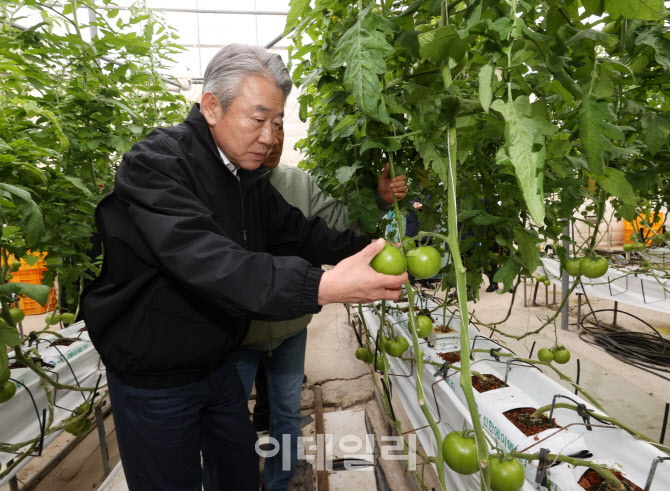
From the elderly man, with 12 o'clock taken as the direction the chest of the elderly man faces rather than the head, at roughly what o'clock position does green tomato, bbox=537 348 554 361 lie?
The green tomato is roughly at 10 o'clock from the elderly man.

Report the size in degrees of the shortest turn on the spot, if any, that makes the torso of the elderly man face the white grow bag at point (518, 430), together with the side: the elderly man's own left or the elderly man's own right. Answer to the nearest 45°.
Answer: approximately 45° to the elderly man's own left

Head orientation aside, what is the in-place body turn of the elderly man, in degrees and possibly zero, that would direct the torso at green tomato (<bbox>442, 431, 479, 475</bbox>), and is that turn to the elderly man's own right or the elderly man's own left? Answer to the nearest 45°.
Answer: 0° — they already face it

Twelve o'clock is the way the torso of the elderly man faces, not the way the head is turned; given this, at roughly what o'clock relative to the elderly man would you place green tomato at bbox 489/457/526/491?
The green tomato is roughly at 12 o'clock from the elderly man.

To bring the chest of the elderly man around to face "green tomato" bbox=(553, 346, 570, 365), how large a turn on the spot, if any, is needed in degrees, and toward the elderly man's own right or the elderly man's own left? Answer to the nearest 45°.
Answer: approximately 45° to the elderly man's own left

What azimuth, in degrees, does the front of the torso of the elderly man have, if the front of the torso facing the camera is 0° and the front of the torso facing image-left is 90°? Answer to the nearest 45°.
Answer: approximately 315°
